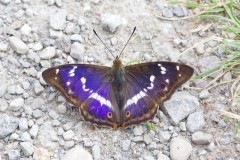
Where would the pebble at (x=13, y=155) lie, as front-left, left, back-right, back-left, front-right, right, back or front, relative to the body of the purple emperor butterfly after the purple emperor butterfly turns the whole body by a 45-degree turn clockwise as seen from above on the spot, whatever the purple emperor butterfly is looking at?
back

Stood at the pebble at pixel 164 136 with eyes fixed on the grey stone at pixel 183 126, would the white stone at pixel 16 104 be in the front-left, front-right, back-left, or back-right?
back-left

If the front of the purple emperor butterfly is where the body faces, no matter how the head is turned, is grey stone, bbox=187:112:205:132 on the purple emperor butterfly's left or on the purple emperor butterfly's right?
on the purple emperor butterfly's right

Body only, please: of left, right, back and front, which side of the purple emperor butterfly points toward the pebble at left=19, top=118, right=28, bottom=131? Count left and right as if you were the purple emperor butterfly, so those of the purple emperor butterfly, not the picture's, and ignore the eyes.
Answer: left

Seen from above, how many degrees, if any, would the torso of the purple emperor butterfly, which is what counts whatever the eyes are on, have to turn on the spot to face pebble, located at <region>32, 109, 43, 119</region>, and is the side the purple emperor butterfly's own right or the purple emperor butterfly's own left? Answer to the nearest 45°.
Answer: approximately 90° to the purple emperor butterfly's own left

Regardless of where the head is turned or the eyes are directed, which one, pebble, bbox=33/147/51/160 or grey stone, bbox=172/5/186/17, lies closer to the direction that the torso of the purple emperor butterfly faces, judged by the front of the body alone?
the grey stone

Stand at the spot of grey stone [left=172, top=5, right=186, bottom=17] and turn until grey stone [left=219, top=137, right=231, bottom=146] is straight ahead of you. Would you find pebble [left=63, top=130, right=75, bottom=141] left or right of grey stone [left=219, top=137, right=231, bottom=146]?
right

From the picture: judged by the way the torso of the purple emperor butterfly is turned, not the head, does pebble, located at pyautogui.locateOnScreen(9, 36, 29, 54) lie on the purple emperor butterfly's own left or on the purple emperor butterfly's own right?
on the purple emperor butterfly's own left

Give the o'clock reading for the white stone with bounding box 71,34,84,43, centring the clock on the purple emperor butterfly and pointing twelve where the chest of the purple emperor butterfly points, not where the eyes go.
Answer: The white stone is roughly at 11 o'clock from the purple emperor butterfly.

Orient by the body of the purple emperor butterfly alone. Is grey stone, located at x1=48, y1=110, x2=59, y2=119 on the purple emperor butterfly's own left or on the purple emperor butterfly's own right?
on the purple emperor butterfly's own left

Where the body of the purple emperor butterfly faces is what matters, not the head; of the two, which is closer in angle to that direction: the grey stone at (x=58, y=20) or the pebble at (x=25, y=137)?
the grey stone

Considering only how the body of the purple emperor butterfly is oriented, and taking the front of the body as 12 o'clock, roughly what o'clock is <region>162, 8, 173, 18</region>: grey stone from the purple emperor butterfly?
The grey stone is roughly at 1 o'clock from the purple emperor butterfly.

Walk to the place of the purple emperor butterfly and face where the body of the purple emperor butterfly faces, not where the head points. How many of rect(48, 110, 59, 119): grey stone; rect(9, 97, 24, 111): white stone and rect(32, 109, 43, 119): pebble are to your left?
3

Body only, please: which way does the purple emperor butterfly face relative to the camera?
away from the camera

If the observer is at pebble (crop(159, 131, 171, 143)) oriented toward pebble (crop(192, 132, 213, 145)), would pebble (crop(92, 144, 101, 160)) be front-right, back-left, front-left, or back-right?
back-right

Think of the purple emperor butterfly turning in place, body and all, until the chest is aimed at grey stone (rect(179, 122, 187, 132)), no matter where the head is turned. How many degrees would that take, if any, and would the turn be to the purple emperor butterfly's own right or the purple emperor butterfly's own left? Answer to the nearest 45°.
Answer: approximately 90° to the purple emperor butterfly's own right

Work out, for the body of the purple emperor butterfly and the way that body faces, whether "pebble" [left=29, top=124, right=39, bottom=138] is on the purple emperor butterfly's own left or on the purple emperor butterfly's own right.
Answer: on the purple emperor butterfly's own left
